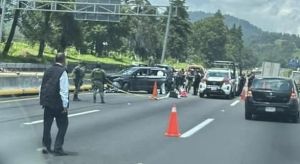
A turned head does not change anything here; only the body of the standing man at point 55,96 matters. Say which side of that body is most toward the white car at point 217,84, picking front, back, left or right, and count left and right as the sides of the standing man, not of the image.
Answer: front

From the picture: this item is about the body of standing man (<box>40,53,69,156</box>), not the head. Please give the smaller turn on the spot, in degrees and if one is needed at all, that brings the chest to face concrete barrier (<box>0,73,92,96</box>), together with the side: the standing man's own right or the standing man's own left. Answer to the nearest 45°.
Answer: approximately 45° to the standing man's own left

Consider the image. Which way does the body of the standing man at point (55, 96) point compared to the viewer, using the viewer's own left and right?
facing away from the viewer and to the right of the viewer

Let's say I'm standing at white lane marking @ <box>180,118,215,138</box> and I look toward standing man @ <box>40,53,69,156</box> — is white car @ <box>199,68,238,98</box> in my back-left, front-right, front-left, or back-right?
back-right
